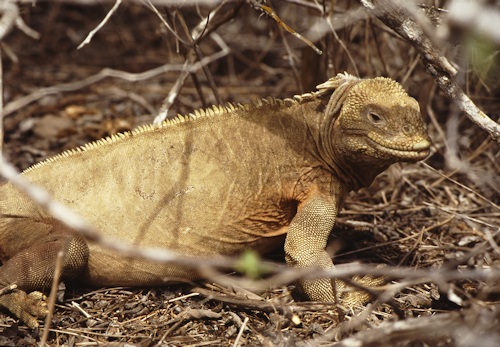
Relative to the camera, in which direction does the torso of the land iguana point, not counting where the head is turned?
to the viewer's right

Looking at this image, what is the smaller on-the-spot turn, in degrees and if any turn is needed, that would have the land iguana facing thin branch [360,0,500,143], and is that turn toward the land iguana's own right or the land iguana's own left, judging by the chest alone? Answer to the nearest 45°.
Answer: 0° — it already faces it

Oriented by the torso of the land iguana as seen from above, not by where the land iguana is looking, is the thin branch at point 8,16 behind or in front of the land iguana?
behind
